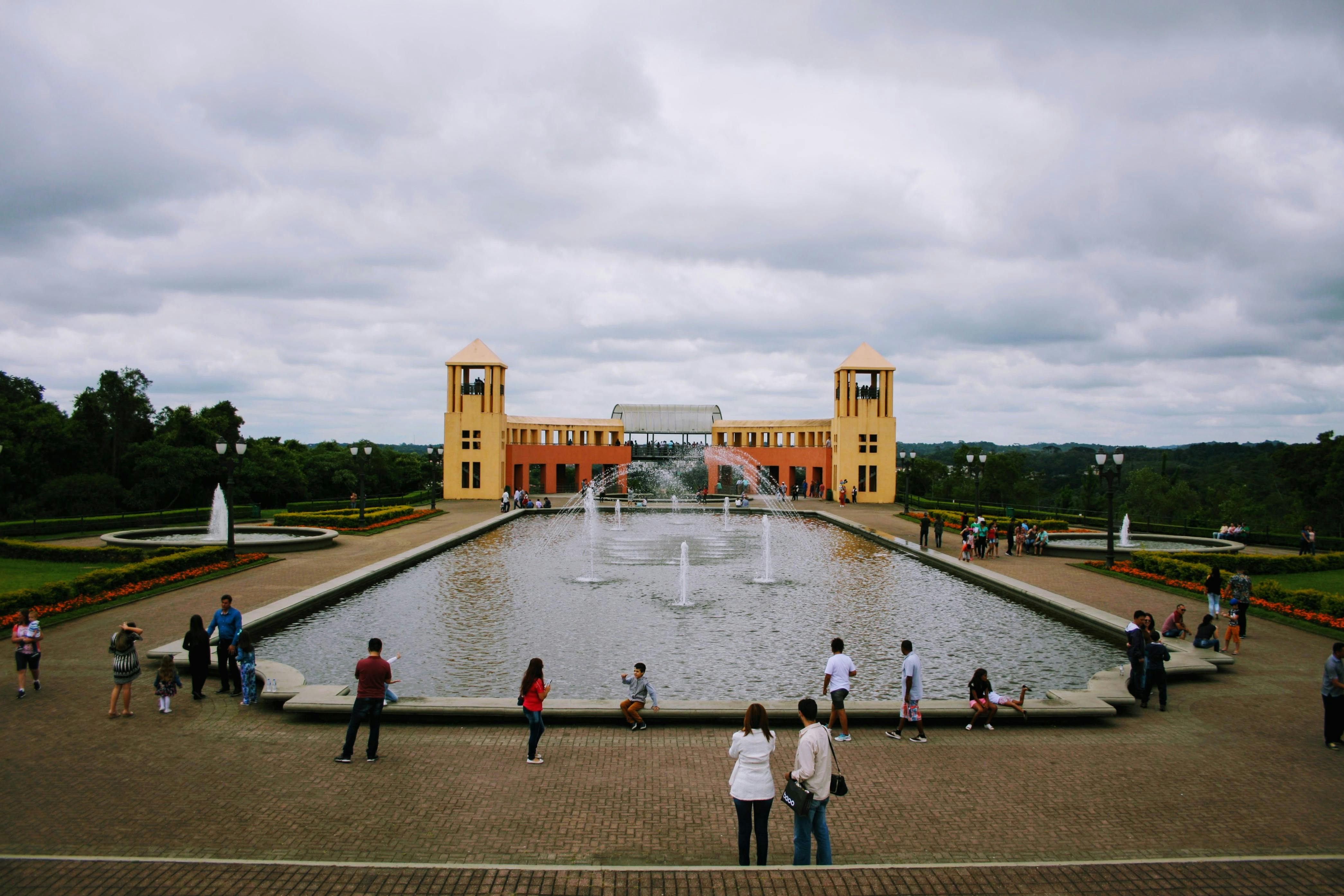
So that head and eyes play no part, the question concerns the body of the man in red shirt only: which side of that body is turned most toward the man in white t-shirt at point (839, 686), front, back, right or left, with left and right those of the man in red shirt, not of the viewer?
right

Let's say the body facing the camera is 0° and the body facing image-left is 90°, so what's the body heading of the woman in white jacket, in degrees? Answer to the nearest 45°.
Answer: approximately 180°

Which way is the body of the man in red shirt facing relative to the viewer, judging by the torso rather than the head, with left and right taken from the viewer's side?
facing away from the viewer

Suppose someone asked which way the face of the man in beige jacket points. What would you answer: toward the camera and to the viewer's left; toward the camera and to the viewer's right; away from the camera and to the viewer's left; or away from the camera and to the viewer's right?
away from the camera and to the viewer's left

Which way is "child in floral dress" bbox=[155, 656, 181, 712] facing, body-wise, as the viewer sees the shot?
away from the camera

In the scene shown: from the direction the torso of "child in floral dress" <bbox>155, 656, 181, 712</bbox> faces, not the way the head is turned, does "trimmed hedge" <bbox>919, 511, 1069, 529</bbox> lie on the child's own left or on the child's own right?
on the child's own right

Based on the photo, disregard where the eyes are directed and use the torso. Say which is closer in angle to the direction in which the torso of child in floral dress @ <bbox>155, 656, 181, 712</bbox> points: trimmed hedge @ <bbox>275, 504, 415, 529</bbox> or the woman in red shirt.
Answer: the trimmed hedge

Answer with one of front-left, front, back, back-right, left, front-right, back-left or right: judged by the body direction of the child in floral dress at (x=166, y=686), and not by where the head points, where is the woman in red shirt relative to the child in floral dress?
back-right
